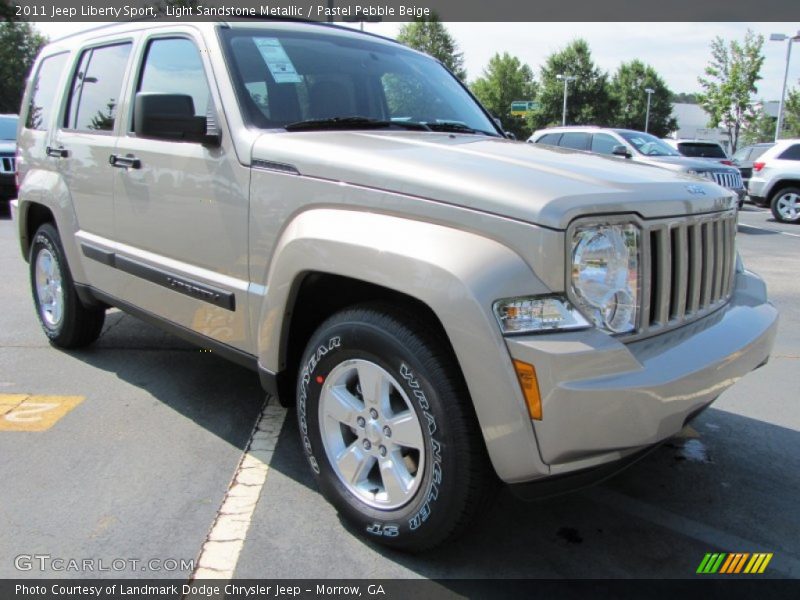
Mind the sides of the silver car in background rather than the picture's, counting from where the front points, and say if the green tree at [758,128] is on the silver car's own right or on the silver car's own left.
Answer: on the silver car's own left

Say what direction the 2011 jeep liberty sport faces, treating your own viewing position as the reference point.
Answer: facing the viewer and to the right of the viewer

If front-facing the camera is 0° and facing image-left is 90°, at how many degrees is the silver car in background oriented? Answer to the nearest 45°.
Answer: approximately 315°

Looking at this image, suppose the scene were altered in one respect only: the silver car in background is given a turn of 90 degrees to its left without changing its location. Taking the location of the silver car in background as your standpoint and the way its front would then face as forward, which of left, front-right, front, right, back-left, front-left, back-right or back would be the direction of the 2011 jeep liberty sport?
back-right

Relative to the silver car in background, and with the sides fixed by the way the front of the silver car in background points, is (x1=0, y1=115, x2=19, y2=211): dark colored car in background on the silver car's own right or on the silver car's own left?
on the silver car's own right

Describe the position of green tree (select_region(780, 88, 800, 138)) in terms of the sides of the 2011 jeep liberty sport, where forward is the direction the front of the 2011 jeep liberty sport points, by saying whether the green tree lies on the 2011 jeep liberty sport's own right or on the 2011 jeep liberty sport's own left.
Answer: on the 2011 jeep liberty sport's own left

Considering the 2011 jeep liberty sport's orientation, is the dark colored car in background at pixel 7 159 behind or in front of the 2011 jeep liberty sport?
behind
